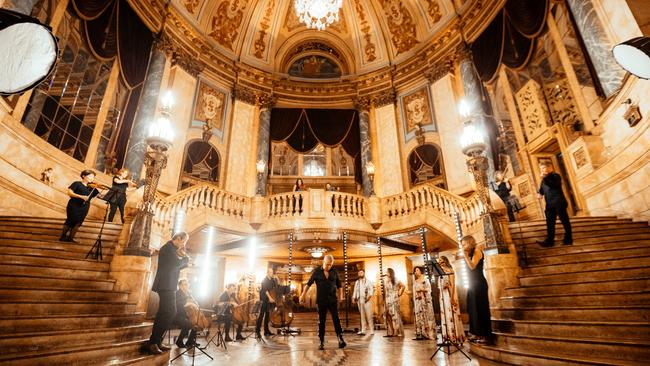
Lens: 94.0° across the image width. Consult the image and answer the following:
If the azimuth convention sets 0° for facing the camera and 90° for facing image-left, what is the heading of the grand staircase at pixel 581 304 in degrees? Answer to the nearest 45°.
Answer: approximately 45°

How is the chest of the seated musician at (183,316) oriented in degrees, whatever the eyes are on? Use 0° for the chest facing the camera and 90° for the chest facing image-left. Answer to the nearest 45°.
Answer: approximately 315°

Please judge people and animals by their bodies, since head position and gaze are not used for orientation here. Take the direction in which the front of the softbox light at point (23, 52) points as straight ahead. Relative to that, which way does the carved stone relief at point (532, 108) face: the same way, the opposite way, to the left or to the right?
the opposite way

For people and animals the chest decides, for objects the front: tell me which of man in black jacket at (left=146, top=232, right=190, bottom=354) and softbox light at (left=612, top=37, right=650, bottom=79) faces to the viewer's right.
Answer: the man in black jacket

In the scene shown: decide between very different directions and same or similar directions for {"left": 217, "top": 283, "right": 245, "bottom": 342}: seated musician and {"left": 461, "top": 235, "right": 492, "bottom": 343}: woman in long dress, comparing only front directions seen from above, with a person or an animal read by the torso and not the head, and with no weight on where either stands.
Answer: very different directions

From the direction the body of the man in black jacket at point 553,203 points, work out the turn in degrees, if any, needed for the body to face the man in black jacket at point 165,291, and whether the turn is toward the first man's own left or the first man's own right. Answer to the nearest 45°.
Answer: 0° — they already face them

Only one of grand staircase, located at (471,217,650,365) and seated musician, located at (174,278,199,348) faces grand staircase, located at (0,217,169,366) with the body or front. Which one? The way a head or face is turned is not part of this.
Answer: grand staircase, located at (471,217,650,365)

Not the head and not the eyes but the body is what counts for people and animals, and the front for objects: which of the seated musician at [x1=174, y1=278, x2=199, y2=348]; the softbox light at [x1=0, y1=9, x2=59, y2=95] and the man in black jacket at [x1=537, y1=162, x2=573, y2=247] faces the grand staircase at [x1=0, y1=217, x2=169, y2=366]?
the man in black jacket

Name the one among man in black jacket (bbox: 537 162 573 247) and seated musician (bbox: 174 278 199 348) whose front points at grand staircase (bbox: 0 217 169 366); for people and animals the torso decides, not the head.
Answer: the man in black jacket

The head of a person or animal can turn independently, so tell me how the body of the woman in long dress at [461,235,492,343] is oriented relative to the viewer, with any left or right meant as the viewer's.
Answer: facing to the left of the viewer

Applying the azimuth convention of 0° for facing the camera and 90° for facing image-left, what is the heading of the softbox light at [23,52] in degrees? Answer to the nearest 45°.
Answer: approximately 315°

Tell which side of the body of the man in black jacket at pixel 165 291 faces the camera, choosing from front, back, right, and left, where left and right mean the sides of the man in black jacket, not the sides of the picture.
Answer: right

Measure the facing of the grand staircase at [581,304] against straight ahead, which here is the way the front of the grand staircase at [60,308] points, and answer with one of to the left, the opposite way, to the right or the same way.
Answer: to the right
